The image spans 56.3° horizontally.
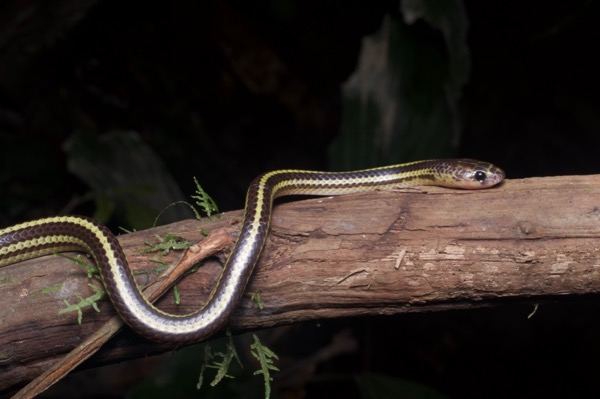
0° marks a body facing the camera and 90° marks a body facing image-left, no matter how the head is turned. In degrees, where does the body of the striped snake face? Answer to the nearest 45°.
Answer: approximately 270°
